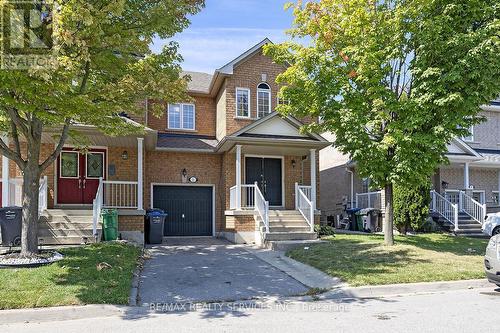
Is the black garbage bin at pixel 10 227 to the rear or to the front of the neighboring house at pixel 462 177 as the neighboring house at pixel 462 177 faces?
to the front

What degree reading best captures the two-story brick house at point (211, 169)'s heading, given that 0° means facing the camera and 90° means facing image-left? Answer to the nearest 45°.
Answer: approximately 0°

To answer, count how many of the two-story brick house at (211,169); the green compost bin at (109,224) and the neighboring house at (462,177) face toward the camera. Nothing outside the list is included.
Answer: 3

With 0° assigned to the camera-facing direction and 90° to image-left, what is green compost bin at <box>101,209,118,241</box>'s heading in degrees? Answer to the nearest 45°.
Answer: approximately 0°

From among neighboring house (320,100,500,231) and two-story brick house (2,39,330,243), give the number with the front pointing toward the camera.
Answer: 2
